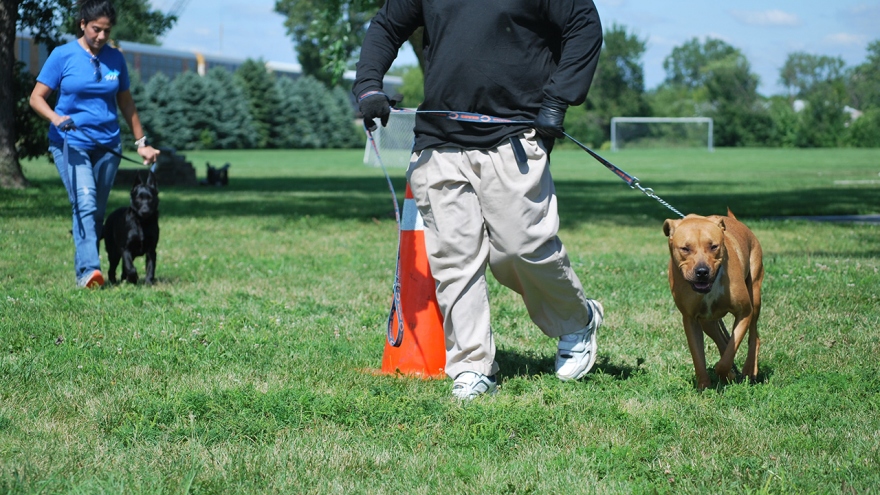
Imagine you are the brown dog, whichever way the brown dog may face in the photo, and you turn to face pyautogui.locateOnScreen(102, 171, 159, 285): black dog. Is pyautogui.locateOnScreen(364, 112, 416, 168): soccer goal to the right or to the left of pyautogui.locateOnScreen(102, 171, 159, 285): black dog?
right

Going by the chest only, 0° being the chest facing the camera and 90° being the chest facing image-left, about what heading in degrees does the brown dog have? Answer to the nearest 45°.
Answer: approximately 0°

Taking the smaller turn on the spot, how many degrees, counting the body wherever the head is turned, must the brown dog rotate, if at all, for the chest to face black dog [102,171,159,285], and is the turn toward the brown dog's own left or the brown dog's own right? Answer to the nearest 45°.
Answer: approximately 135° to the brown dog's own right

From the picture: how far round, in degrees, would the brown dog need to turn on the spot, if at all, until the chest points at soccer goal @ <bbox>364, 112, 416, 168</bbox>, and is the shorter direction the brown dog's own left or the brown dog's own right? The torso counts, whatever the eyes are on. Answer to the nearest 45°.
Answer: approximately 180°

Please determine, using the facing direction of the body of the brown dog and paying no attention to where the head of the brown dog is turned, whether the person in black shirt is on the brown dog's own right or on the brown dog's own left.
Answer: on the brown dog's own right

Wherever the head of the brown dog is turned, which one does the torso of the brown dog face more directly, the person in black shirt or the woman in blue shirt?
the person in black shirt

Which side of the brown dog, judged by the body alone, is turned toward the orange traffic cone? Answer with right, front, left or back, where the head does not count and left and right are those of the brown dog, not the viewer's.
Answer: right

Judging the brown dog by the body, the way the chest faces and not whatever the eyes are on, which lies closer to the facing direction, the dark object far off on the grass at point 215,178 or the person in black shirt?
the person in black shirt
